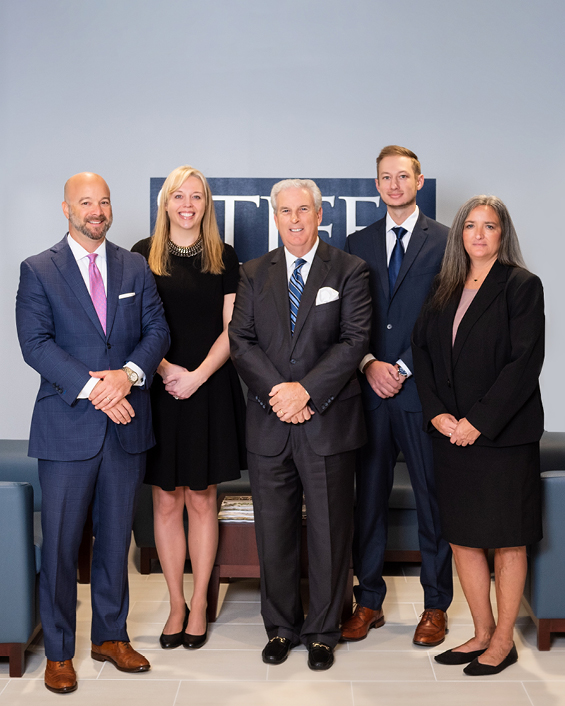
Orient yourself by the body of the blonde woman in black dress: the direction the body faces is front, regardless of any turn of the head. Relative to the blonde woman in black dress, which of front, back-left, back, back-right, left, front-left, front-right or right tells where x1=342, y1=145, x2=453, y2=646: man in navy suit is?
left

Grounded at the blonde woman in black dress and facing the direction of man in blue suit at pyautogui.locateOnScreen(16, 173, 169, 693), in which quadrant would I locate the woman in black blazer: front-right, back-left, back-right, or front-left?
back-left

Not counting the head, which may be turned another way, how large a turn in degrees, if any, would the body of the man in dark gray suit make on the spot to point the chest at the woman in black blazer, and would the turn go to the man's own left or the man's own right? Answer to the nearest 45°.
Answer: approximately 90° to the man's own left

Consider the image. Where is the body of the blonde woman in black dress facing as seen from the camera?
toward the camera

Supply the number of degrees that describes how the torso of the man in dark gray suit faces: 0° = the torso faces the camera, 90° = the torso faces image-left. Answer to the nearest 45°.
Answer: approximately 0°

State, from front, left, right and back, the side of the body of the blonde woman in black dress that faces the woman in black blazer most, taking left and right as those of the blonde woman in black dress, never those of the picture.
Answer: left

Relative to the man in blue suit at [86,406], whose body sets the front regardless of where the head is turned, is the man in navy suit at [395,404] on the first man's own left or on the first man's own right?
on the first man's own left

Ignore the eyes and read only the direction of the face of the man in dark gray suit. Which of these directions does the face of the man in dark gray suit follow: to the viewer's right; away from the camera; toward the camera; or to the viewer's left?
toward the camera

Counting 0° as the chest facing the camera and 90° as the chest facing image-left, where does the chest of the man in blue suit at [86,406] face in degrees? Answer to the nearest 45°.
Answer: approximately 315°

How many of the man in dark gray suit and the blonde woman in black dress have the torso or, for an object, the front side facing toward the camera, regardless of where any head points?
2

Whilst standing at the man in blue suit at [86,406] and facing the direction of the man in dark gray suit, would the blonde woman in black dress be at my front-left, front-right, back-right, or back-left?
front-left
